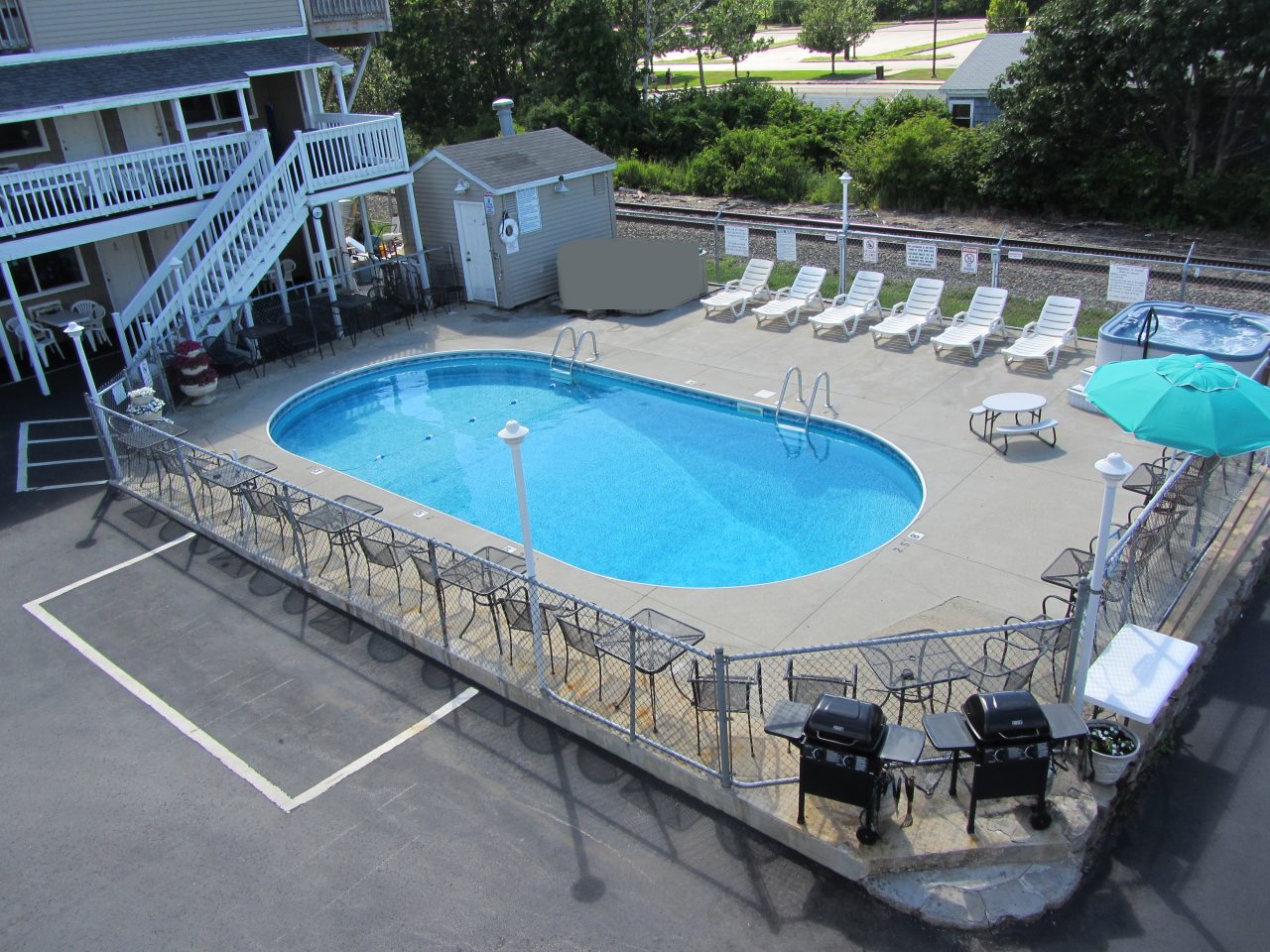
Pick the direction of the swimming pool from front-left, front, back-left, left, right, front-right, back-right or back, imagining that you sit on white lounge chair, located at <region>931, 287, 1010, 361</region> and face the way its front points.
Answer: front

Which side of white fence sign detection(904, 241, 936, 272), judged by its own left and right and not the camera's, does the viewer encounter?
front

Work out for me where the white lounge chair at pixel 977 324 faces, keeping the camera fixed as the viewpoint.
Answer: facing the viewer and to the left of the viewer

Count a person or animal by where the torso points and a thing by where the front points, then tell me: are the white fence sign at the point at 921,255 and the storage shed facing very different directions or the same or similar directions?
same or similar directions

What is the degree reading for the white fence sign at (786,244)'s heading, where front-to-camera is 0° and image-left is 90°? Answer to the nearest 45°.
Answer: approximately 0°

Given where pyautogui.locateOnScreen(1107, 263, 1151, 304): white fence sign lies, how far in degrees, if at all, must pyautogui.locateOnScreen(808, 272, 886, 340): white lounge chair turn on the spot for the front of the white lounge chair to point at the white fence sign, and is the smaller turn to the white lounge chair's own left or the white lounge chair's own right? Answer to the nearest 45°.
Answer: approximately 135° to the white lounge chair's own left

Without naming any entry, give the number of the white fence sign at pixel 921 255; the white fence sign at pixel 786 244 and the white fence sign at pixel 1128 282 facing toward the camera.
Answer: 3

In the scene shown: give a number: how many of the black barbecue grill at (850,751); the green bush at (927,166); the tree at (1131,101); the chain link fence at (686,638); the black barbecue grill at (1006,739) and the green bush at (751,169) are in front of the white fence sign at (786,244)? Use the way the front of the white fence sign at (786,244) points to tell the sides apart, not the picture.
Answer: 3

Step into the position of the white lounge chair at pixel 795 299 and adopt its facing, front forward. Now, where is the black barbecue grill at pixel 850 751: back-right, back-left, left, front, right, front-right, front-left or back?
front-left

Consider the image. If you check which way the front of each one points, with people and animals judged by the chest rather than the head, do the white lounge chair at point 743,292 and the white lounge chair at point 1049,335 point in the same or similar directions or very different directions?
same or similar directions

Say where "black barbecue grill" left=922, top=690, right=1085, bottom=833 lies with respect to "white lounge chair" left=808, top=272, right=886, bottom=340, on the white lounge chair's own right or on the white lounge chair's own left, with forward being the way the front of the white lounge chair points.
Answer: on the white lounge chair's own left

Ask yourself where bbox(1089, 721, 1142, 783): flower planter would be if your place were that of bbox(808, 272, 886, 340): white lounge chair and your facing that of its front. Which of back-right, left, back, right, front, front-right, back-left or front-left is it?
front-left

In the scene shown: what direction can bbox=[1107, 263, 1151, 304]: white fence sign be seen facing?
toward the camera

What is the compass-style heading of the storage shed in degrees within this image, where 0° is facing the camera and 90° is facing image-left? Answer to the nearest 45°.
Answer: approximately 45°

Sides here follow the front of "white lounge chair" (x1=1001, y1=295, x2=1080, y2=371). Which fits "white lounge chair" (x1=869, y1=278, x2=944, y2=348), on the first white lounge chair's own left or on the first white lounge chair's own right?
on the first white lounge chair's own right

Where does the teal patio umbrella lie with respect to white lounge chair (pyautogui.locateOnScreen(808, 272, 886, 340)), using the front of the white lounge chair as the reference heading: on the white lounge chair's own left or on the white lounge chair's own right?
on the white lounge chair's own left

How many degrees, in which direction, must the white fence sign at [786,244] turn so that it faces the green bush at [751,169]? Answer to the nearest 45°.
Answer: approximately 180°

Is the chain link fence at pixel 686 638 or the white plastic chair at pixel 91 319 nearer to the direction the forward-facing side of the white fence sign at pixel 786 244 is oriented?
the chain link fence

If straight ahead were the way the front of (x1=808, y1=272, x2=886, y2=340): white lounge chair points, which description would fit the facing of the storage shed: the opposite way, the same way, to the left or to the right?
the same way
